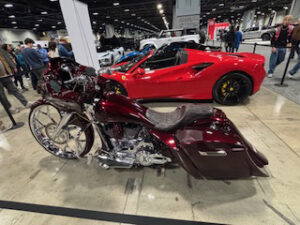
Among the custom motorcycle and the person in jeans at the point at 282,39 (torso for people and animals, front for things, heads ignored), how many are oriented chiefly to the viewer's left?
1

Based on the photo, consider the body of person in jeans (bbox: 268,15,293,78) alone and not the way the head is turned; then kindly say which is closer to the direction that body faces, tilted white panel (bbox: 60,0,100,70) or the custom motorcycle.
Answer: the custom motorcycle

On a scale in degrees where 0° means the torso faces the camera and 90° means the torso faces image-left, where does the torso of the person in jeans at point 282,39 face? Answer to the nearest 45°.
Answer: approximately 0°

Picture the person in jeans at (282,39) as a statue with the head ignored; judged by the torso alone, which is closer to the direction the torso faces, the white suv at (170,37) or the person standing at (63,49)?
the person standing

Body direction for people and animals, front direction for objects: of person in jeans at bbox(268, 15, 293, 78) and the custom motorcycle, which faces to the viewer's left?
the custom motorcycle

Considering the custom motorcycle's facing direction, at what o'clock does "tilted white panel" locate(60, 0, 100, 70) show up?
The tilted white panel is roughly at 2 o'clock from the custom motorcycle.

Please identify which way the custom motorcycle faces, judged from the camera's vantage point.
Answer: facing to the left of the viewer

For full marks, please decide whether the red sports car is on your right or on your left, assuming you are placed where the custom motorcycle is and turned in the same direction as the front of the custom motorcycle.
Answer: on your right

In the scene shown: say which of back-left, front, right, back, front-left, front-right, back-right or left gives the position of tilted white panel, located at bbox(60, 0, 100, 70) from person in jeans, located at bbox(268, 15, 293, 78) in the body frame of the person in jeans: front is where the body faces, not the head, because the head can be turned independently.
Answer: front-right

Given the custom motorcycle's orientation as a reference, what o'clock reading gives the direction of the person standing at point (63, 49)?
The person standing is roughly at 2 o'clock from the custom motorcycle.

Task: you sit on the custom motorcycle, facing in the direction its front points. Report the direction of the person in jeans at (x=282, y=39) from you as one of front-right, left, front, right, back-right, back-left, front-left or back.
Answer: back-right

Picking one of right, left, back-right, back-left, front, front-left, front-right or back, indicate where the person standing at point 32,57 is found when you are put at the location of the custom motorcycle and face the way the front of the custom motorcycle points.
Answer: front-right
